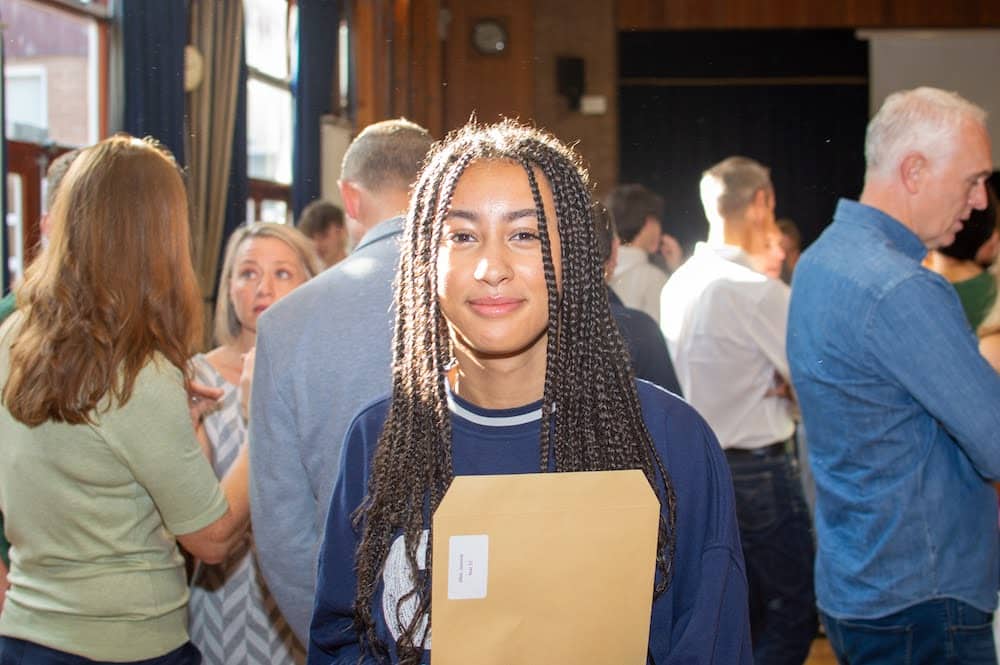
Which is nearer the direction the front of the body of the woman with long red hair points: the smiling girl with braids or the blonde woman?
the blonde woman

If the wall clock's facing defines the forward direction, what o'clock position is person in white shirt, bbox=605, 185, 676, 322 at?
The person in white shirt is roughly at 12 o'clock from the wall clock.

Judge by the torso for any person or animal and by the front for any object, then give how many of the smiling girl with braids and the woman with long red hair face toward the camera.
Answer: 1

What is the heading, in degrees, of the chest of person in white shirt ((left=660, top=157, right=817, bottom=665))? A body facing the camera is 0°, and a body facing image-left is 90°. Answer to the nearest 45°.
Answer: approximately 225°

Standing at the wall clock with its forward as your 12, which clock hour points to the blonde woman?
The blonde woman is roughly at 12 o'clock from the wall clock.

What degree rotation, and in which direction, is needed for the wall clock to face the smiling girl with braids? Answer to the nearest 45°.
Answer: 0° — it already faces them

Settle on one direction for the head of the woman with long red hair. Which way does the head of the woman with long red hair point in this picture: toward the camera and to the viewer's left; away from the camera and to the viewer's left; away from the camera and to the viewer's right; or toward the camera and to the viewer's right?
away from the camera and to the viewer's right

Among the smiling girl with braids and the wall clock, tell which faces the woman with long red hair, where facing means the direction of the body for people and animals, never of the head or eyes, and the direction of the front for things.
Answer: the wall clock

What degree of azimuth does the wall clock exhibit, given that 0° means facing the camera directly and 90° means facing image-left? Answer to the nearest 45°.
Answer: approximately 0°

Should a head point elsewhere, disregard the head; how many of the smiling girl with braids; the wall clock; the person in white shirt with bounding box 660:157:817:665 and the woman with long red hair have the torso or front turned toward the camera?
2
